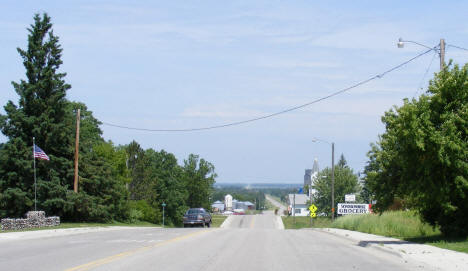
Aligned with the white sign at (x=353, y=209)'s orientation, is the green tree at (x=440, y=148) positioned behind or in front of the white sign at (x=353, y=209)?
in front

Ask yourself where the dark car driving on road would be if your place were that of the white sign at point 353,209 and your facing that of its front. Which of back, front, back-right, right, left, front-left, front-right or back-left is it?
right

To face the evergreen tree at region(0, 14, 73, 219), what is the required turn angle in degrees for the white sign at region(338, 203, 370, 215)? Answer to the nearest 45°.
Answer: approximately 90° to its right

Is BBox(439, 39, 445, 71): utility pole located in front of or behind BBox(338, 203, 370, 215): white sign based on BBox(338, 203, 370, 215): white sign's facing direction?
in front

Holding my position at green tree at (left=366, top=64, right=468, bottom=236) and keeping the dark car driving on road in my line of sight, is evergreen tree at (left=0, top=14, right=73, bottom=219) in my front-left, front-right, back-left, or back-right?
front-left

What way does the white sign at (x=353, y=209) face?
toward the camera

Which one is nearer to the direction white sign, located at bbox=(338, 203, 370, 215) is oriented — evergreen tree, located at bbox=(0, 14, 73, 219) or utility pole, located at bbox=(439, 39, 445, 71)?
the utility pole

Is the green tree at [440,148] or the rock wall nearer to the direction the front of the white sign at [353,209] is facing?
the green tree

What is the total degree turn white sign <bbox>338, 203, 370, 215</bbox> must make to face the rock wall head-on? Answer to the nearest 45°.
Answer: approximately 45° to its right
